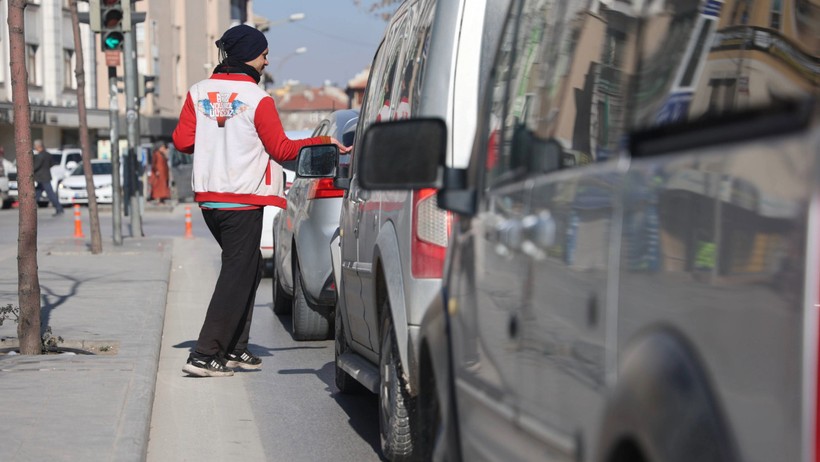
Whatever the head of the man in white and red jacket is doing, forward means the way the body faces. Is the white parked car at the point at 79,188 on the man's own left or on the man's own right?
on the man's own left

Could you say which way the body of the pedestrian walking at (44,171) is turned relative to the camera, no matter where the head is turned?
to the viewer's left

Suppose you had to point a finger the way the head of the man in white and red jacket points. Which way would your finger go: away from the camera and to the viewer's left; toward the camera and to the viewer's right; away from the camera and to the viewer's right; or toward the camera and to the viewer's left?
away from the camera and to the viewer's right

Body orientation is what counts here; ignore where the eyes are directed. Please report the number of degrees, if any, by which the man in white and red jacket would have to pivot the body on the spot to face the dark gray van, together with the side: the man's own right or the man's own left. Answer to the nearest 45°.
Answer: approximately 135° to the man's own right

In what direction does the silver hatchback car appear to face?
away from the camera

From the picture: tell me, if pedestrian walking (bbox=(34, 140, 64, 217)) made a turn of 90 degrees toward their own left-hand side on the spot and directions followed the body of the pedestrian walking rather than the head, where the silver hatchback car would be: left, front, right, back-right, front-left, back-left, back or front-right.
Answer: front

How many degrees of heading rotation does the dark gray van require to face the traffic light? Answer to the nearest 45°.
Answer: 0° — it already faces it

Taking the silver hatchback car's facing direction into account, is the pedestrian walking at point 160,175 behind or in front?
in front
